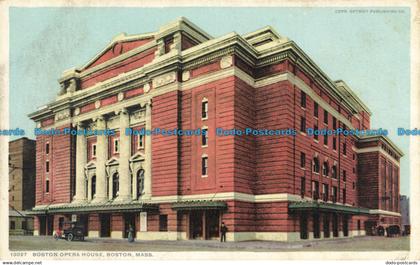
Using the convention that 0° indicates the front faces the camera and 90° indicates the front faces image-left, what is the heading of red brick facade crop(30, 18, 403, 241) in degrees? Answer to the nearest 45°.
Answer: approximately 45°

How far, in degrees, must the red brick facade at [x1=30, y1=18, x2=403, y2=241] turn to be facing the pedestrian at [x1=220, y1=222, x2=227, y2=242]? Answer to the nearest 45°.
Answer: approximately 45° to its left
